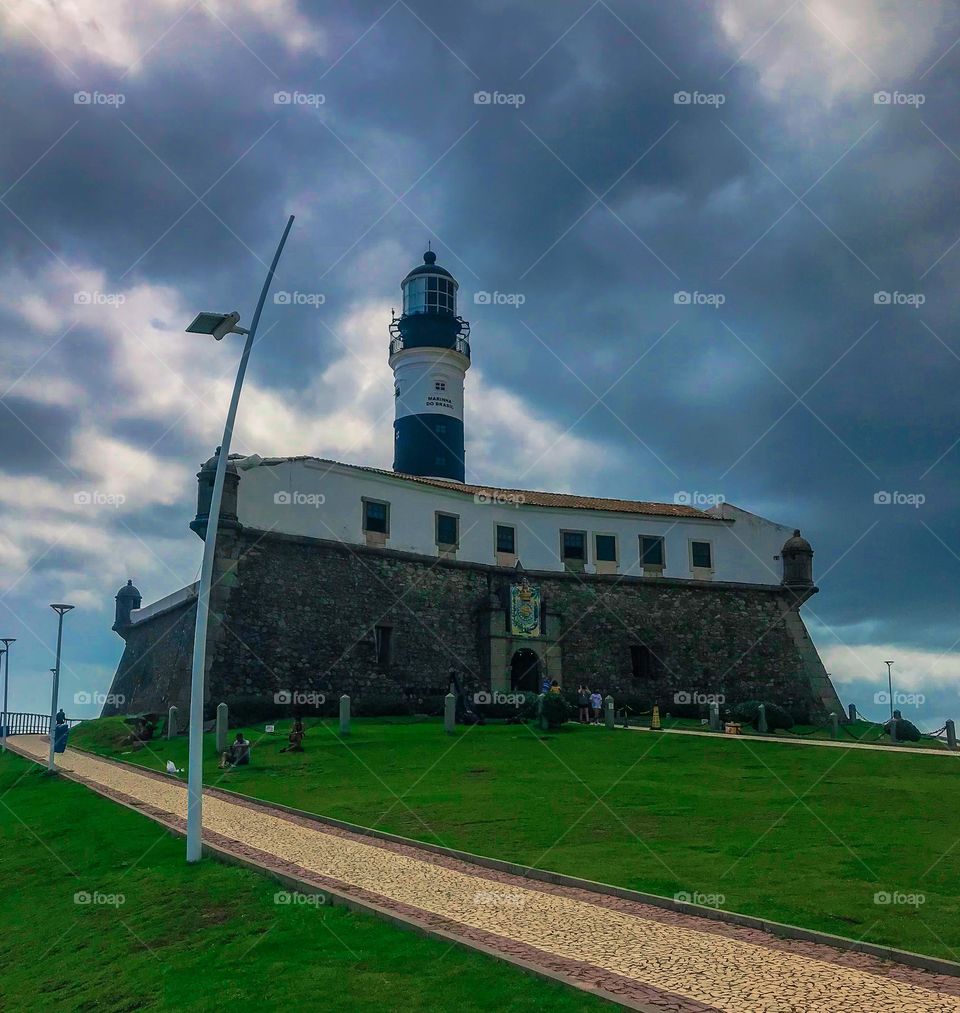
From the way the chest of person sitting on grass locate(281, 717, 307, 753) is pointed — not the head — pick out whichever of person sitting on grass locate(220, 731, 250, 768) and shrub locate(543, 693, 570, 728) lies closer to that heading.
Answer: the person sitting on grass

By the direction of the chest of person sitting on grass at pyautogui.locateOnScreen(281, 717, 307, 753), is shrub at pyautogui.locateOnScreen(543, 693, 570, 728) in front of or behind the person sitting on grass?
behind

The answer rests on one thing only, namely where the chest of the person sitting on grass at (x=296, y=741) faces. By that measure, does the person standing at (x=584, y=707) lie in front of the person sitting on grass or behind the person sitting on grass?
behind

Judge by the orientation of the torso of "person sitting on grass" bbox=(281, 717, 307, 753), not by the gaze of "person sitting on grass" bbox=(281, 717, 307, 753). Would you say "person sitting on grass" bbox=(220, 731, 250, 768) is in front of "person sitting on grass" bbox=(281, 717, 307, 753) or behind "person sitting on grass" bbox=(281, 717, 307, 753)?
in front

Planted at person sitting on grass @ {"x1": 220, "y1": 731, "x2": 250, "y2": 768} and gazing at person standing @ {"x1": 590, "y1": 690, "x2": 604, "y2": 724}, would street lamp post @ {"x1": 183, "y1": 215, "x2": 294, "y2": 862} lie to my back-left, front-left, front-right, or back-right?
back-right

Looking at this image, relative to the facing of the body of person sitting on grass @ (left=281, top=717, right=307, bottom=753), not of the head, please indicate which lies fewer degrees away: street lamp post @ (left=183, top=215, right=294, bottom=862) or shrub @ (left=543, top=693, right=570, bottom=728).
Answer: the street lamp post

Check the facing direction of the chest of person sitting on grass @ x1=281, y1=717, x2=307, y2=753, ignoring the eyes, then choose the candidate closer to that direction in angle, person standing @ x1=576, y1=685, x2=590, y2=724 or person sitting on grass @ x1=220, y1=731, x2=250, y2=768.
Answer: the person sitting on grass
